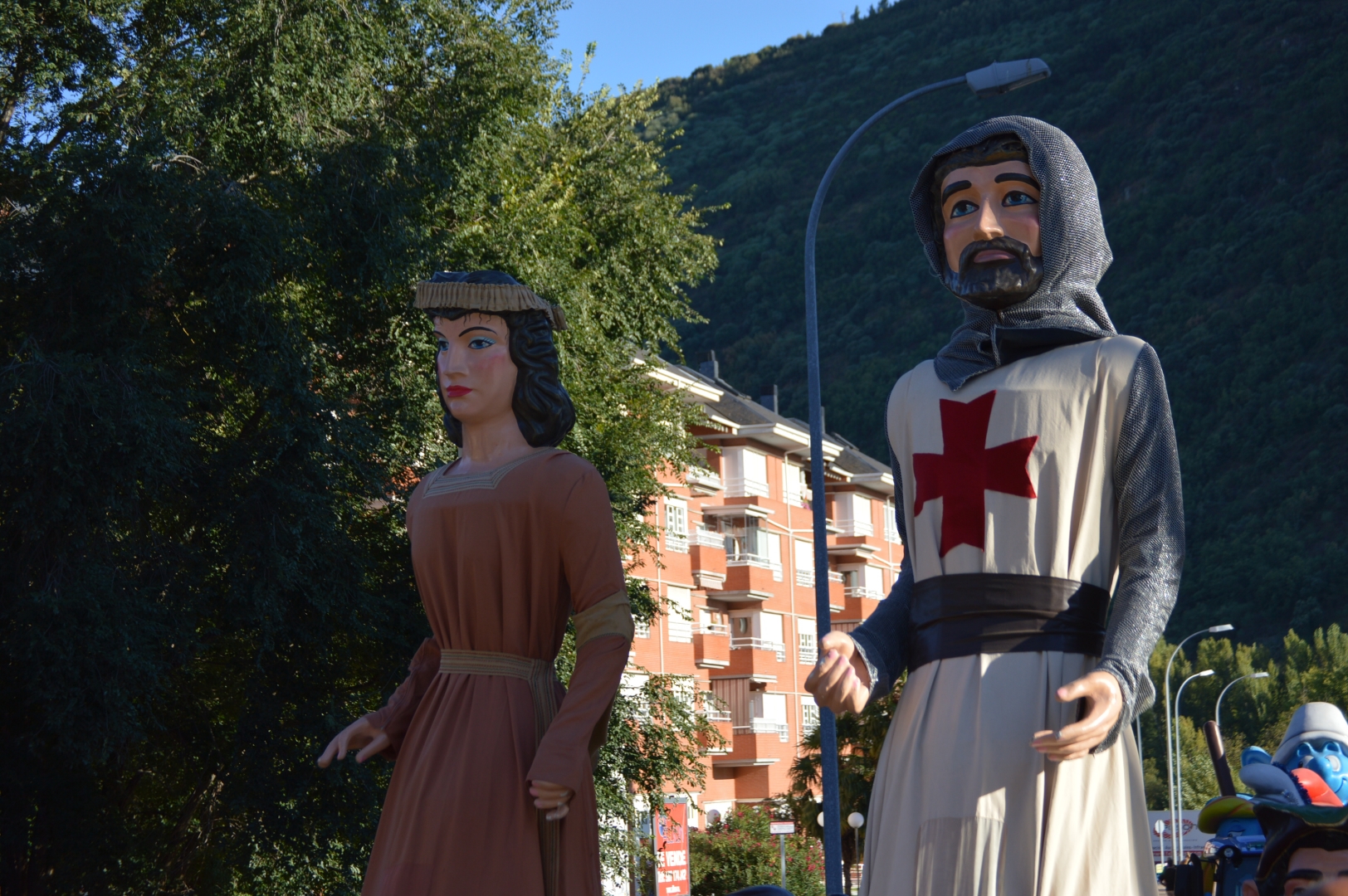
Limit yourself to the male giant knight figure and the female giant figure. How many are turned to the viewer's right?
0

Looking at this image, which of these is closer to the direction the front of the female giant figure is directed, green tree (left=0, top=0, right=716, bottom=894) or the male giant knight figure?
the male giant knight figure

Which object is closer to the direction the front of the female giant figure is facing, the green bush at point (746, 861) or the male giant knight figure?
the male giant knight figure

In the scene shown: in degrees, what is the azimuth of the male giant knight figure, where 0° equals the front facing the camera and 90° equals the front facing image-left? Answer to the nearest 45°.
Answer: approximately 45°

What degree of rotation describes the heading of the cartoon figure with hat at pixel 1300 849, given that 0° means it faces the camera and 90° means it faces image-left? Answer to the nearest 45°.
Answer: approximately 315°

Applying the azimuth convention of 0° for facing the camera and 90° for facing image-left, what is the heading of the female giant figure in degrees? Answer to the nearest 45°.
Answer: approximately 45°

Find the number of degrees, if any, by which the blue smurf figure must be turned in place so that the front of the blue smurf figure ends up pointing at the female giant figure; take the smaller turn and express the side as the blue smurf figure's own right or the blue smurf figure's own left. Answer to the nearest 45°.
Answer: approximately 90° to the blue smurf figure's own right

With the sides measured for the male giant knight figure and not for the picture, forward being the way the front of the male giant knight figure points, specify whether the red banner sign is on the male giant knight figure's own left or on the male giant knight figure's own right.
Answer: on the male giant knight figure's own right

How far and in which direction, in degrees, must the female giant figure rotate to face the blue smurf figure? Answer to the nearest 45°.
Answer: approximately 135° to its left
